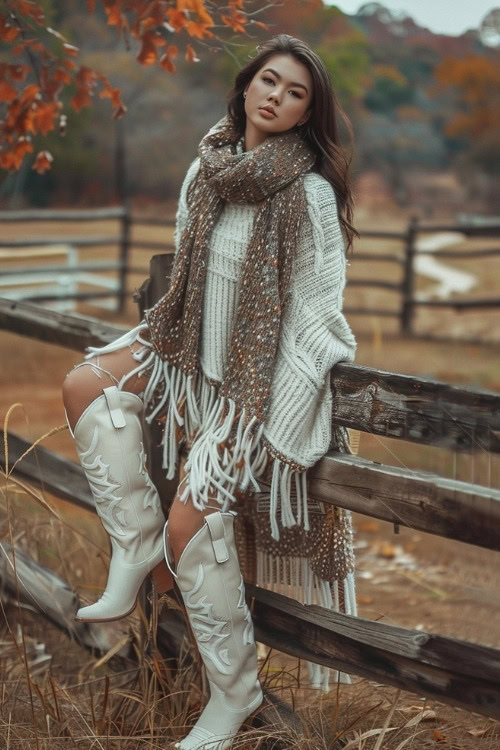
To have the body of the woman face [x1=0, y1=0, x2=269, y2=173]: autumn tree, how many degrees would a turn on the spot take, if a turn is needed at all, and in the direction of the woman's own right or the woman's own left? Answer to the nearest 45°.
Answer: approximately 90° to the woman's own right

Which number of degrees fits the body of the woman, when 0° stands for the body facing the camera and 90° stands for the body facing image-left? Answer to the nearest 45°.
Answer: approximately 45°

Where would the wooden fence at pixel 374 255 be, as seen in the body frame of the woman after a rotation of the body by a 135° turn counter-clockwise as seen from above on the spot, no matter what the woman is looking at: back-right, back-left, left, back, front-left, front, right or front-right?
left
